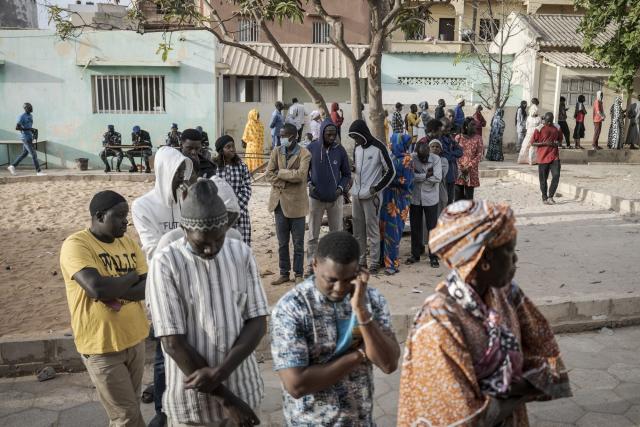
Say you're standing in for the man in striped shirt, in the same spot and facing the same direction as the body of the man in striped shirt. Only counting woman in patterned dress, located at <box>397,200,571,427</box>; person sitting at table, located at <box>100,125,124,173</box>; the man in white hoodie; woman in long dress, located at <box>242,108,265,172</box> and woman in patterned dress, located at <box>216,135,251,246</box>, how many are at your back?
4

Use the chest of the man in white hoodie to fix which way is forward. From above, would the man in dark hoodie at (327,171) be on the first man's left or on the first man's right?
on the first man's left

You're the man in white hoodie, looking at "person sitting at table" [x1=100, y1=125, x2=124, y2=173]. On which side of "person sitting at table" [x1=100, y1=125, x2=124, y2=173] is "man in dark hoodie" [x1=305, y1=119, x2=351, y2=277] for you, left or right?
right

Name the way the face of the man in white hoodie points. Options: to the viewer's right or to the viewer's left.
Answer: to the viewer's right

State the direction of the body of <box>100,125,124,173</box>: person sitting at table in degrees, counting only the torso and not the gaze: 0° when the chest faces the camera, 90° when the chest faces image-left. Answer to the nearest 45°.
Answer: approximately 0°

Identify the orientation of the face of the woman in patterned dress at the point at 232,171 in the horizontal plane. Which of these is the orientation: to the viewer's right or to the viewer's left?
to the viewer's right

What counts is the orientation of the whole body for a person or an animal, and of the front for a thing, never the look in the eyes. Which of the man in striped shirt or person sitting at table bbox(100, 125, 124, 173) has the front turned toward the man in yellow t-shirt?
the person sitting at table

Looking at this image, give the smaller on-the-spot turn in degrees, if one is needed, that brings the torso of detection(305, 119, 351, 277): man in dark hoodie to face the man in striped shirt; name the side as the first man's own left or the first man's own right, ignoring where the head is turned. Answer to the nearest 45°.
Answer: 0° — they already face them

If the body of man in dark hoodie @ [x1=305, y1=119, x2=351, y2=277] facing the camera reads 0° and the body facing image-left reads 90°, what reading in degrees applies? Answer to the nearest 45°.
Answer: approximately 0°
